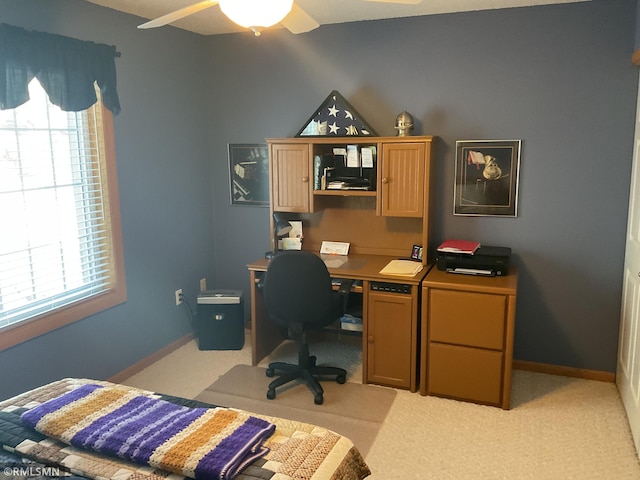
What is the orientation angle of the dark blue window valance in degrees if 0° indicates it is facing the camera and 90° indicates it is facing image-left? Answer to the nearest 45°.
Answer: approximately 315°

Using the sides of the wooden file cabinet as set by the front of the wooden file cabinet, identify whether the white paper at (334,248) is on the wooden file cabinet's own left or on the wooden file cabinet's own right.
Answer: on the wooden file cabinet's own right

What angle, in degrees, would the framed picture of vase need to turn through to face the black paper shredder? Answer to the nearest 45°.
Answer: approximately 90° to its right

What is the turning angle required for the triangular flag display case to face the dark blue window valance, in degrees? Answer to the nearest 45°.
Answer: approximately 45° to its right

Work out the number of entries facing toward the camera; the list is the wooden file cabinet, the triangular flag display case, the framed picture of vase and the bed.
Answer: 3

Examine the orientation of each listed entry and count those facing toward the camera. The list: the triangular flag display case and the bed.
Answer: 1
